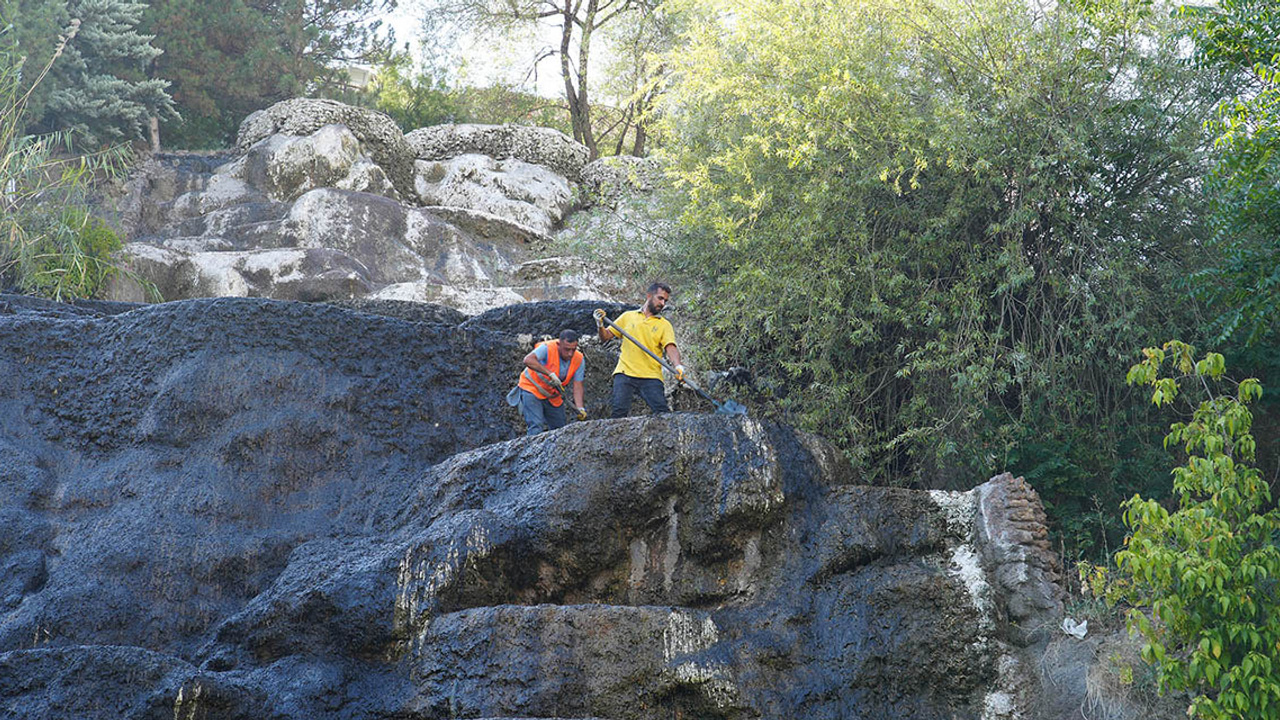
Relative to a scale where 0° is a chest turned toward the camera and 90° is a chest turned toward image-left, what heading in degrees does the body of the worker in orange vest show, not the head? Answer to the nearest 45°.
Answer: approximately 315°

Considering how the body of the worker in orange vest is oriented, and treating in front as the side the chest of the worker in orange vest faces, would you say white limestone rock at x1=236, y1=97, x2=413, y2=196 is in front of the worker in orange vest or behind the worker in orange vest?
behind

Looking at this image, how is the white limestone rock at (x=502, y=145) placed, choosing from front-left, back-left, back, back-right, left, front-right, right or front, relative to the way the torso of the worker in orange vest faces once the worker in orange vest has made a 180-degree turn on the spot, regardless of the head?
front-right

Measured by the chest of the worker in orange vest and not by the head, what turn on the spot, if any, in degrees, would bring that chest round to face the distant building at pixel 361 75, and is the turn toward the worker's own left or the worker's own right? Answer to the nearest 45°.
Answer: approximately 135° to the worker's own left

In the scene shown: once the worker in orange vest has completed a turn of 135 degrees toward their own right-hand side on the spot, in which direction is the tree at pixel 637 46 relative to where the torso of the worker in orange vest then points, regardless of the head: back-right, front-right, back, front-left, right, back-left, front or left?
right

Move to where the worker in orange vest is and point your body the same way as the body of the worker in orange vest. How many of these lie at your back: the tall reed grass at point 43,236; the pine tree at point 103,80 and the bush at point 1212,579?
2

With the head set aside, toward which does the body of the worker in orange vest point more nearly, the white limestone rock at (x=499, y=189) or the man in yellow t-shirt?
the man in yellow t-shirt

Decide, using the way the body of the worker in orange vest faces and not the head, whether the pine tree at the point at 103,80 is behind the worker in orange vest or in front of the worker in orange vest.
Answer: behind

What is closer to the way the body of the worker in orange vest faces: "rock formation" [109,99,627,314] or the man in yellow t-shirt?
the man in yellow t-shirt

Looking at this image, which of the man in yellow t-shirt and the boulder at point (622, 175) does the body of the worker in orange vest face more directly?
the man in yellow t-shirt

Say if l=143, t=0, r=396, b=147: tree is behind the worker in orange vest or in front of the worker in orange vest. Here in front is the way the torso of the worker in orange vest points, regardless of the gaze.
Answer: behind
